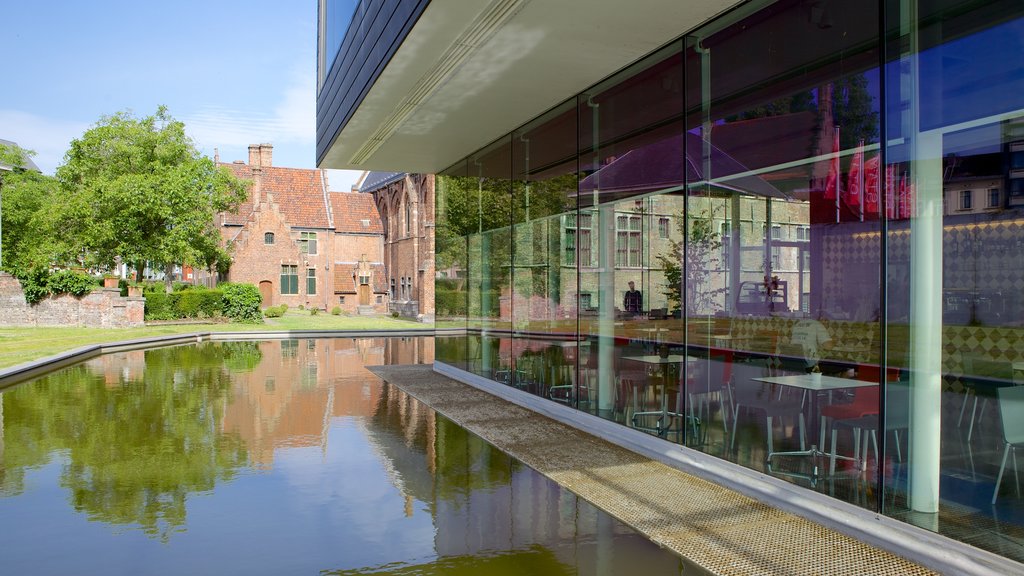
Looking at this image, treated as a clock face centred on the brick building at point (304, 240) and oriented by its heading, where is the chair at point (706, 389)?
The chair is roughly at 12 o'clock from the brick building.

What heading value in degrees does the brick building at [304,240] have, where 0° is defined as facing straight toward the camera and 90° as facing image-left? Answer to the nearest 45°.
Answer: approximately 0°

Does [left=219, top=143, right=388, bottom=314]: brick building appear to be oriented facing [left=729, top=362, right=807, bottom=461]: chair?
yes

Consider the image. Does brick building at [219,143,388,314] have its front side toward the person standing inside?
yes

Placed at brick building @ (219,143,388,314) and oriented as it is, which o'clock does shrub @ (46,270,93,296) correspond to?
The shrub is roughly at 1 o'clock from the brick building.

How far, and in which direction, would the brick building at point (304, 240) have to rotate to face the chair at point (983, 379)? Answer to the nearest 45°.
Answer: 0° — it already faces it
